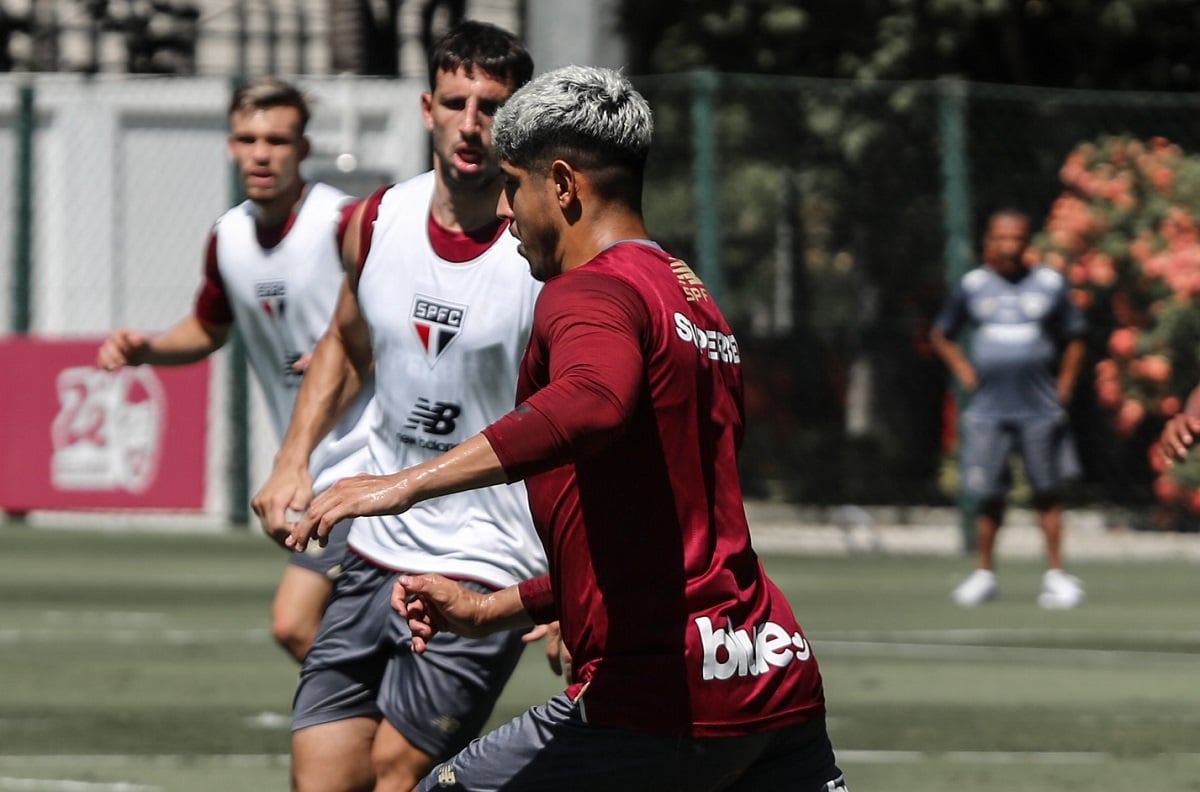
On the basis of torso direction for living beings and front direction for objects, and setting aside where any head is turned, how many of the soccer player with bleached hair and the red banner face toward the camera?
1

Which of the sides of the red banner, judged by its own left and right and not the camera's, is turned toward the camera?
front

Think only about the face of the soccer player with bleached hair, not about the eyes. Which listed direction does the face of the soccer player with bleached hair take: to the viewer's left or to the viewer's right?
to the viewer's left

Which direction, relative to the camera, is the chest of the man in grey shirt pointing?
toward the camera

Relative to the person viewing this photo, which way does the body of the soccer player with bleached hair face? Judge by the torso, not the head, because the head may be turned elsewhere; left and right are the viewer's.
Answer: facing away from the viewer and to the left of the viewer

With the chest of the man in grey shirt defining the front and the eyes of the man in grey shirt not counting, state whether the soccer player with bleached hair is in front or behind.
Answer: in front

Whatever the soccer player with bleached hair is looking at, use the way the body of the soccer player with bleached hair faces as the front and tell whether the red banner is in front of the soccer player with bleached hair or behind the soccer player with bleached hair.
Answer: in front

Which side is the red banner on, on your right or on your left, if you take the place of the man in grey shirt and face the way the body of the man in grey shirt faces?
on your right

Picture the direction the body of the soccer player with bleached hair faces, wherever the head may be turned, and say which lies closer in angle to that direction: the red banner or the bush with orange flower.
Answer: the red banner

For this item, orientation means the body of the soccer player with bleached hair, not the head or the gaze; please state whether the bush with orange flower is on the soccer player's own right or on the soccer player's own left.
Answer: on the soccer player's own right

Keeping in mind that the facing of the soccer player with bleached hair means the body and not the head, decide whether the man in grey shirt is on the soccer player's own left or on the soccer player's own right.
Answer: on the soccer player's own right

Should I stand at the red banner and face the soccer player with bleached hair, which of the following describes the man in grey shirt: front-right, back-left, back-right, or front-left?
front-left
